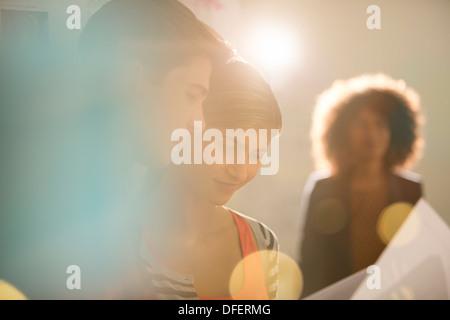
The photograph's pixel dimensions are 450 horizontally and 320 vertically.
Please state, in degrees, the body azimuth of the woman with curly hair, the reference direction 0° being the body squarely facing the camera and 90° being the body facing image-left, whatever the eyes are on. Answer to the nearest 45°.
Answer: approximately 0°
